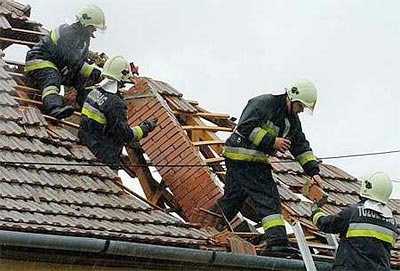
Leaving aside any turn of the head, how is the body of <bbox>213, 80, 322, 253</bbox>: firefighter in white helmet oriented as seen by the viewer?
to the viewer's right

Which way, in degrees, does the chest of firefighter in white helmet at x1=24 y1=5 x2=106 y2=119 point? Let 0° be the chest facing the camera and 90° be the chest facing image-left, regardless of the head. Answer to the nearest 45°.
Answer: approximately 270°

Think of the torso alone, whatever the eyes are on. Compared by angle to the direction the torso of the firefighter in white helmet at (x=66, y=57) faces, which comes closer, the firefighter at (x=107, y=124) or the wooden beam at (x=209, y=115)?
the wooden beam

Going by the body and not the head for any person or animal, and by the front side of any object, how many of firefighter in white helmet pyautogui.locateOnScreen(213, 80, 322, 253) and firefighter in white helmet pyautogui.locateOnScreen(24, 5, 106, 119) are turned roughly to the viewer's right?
2

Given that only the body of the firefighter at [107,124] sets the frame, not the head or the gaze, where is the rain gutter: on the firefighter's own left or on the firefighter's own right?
on the firefighter's own right

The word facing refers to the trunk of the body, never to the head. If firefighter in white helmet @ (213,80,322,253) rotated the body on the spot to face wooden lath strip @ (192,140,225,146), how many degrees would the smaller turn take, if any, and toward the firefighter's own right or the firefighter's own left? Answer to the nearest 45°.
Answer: approximately 135° to the firefighter's own left

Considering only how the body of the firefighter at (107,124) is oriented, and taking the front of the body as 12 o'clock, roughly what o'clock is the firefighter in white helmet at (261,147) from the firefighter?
The firefighter in white helmet is roughly at 2 o'clock from the firefighter.

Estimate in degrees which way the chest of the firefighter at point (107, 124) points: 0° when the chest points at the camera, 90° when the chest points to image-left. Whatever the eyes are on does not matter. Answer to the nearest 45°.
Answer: approximately 225°

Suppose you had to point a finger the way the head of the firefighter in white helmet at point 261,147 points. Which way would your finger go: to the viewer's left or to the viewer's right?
to the viewer's right

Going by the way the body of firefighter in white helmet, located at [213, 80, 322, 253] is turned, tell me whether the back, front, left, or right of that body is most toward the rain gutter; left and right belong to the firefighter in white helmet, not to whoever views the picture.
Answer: right

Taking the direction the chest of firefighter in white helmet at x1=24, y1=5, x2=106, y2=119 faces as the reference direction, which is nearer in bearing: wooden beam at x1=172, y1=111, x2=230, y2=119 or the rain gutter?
the wooden beam
